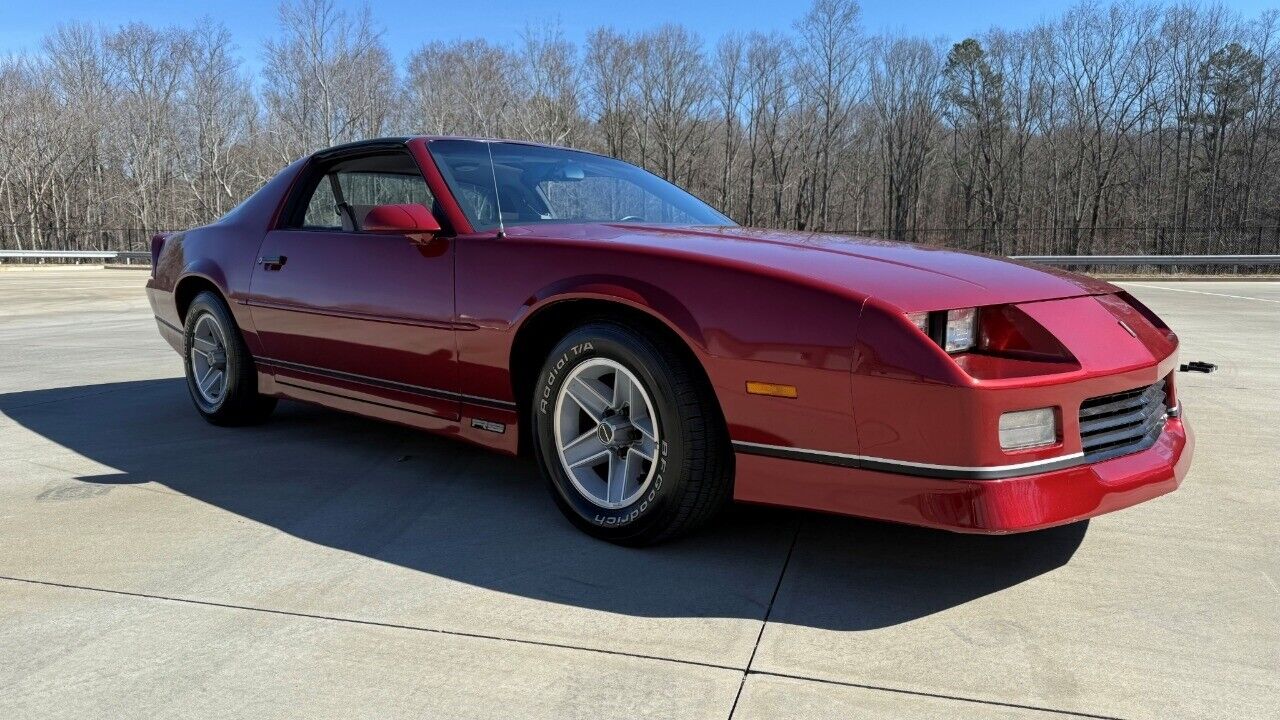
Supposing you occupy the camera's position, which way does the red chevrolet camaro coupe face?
facing the viewer and to the right of the viewer
